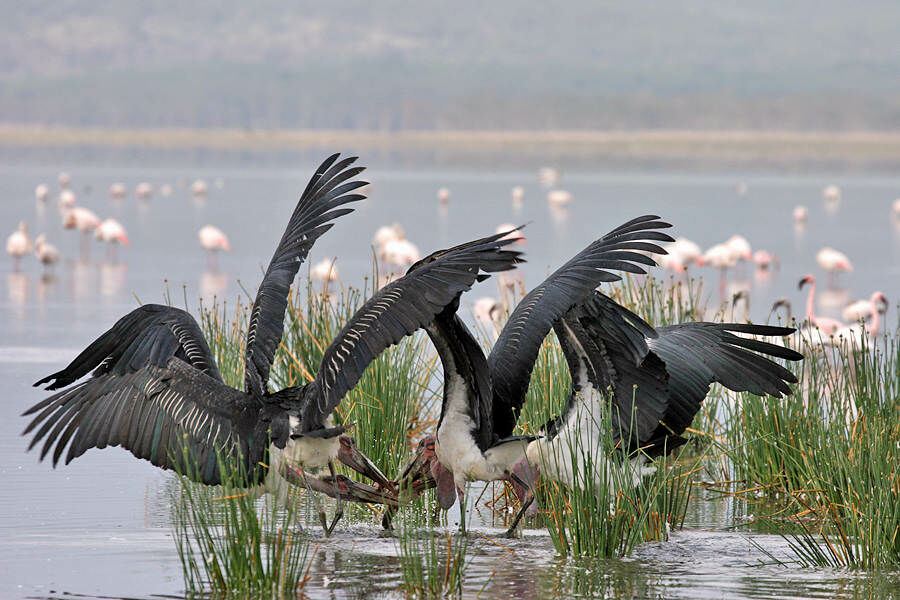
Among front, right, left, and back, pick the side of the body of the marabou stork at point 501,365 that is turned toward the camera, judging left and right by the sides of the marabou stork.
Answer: left

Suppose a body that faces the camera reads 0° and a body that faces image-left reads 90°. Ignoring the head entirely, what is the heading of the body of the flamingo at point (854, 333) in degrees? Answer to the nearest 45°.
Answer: approximately 270°

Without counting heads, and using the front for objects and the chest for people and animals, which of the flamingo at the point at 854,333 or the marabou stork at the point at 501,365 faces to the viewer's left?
the marabou stork

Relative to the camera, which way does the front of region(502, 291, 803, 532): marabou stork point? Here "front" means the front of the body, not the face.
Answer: to the viewer's left

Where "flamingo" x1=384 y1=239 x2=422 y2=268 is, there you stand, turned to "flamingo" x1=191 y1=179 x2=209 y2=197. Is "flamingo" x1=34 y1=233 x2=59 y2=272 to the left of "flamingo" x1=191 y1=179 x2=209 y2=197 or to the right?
left

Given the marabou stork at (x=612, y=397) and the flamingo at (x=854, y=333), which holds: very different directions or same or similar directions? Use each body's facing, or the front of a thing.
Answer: very different directions

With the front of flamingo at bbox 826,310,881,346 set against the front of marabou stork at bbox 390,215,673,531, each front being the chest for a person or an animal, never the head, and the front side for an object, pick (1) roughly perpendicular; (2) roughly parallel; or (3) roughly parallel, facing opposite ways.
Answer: roughly parallel, facing opposite ways

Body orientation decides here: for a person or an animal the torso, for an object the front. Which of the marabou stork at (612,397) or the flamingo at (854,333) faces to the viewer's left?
the marabou stork
